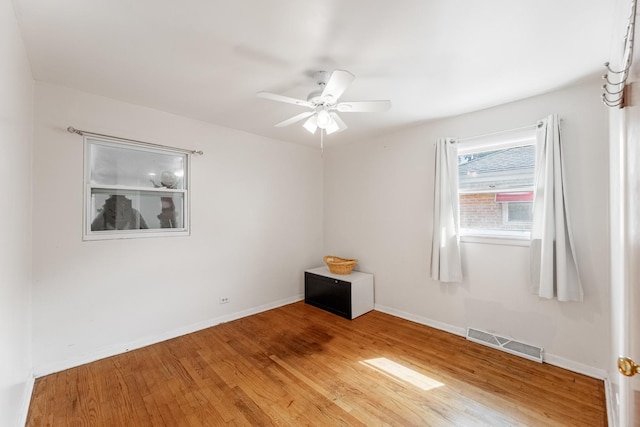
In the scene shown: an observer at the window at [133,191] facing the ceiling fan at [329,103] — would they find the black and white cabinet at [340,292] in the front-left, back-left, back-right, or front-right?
front-left

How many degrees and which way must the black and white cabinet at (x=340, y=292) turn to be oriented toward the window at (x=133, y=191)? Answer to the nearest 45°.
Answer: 0° — it already faces it

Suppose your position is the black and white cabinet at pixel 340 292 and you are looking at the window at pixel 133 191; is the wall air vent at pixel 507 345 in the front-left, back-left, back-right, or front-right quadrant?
back-left

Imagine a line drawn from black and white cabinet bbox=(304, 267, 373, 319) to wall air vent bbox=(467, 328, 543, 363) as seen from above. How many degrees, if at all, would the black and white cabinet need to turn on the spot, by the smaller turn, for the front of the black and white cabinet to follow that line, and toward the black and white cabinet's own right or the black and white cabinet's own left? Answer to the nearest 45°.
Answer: approximately 90° to the black and white cabinet's own left

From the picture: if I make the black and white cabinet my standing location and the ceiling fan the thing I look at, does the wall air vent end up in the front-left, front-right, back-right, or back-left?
front-left

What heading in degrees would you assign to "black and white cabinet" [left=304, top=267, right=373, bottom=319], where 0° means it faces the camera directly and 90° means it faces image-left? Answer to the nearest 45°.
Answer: approximately 45°

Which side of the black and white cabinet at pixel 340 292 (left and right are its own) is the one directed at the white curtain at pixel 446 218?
left

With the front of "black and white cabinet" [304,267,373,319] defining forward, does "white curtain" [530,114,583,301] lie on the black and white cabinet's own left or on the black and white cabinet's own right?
on the black and white cabinet's own left
